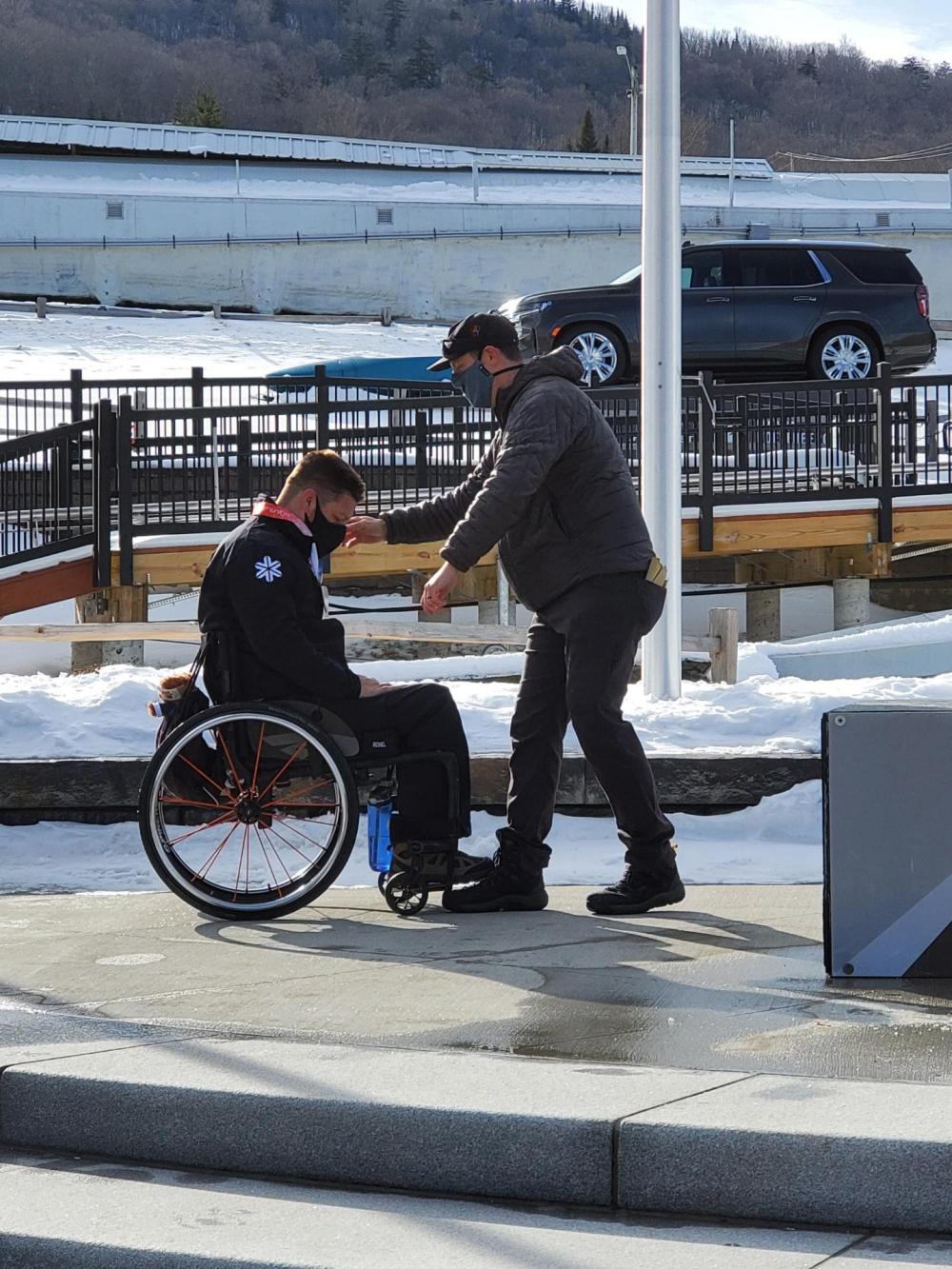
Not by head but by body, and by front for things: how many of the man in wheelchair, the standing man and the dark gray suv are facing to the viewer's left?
2

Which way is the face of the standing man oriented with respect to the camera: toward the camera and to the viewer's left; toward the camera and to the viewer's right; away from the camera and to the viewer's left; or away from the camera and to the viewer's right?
toward the camera and to the viewer's left

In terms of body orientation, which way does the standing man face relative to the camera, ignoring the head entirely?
to the viewer's left

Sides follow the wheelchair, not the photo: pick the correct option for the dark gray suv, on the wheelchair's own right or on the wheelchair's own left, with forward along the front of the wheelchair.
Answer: on the wheelchair's own left

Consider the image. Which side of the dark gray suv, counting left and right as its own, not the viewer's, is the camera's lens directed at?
left

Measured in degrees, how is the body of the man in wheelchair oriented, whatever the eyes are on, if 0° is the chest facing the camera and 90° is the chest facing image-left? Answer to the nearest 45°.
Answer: approximately 270°

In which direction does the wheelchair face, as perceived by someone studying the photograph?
facing to the right of the viewer

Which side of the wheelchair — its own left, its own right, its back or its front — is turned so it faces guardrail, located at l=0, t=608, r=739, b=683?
left

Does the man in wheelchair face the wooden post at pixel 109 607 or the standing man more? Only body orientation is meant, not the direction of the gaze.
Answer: the standing man

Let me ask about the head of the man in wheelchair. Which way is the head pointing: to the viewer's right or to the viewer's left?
to the viewer's right

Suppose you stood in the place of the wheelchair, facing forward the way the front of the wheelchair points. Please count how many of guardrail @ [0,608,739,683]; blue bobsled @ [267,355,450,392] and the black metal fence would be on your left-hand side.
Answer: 3

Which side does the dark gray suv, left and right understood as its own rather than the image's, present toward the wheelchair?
left

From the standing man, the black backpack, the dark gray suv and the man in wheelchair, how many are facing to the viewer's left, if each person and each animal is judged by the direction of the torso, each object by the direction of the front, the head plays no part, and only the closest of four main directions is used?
3

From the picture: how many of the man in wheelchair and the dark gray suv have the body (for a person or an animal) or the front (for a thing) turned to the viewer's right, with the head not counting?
1

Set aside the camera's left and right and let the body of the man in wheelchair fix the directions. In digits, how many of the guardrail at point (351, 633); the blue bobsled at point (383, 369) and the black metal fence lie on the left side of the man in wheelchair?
3

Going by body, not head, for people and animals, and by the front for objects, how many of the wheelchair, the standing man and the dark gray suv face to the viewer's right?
1
